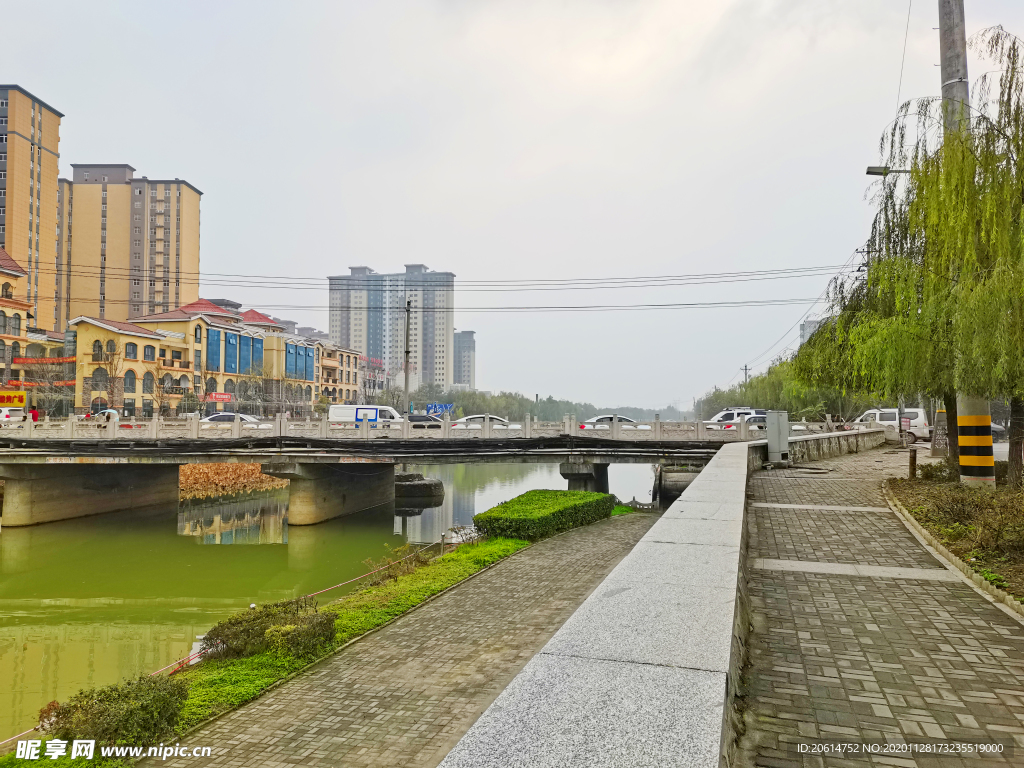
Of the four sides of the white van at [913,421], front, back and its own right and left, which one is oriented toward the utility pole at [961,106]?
left

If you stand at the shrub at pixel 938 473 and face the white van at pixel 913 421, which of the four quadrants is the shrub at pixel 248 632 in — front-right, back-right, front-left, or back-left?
back-left

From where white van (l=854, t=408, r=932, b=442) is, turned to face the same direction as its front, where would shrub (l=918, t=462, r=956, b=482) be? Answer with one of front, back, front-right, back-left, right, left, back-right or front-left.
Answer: left

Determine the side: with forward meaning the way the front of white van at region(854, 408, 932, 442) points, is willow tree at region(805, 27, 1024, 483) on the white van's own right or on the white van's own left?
on the white van's own left

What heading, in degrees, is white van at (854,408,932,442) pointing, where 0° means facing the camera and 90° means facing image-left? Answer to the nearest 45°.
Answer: approximately 90°

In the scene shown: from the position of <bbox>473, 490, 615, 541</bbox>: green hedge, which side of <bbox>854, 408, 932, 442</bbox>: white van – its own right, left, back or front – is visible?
left

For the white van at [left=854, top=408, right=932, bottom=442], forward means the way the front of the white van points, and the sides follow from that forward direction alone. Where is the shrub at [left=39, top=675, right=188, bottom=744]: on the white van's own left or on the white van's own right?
on the white van's own left

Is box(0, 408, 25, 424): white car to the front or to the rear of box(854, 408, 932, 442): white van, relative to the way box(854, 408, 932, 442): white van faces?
to the front

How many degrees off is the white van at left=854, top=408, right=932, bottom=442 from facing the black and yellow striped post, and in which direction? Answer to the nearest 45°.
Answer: approximately 90° to its left

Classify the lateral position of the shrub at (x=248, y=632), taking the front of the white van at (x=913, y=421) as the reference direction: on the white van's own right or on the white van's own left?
on the white van's own left
